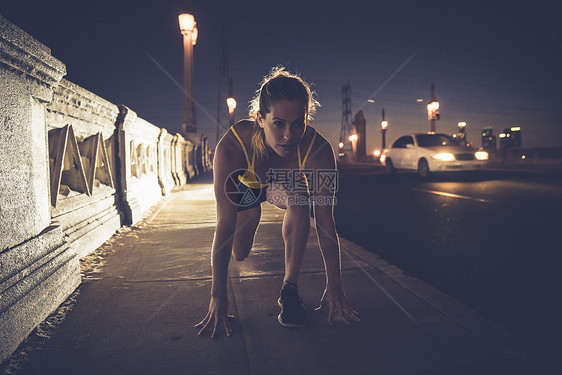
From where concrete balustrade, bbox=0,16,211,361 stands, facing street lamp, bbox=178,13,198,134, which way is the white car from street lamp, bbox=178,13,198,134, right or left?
right

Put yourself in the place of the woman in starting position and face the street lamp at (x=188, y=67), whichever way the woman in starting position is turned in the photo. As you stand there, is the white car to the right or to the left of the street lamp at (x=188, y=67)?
right

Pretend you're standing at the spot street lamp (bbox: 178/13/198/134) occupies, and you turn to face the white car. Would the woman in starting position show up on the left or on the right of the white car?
right

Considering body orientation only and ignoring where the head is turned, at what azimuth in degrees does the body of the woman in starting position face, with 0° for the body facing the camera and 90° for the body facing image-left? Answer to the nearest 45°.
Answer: approximately 0°

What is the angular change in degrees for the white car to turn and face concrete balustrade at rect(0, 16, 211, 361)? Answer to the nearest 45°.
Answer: approximately 45° to its right

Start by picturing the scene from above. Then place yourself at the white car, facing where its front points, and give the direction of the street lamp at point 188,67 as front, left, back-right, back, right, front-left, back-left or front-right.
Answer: back-right

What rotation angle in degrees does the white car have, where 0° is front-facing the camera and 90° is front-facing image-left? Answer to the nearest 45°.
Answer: approximately 315°

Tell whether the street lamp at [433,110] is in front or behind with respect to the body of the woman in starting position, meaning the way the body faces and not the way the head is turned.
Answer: behind

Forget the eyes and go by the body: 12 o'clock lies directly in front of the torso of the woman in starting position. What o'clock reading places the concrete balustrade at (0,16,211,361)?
The concrete balustrade is roughly at 3 o'clock from the woman in starting position.
